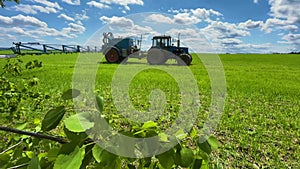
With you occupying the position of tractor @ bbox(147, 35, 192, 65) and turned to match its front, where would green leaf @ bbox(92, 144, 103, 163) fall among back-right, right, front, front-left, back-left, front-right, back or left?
right

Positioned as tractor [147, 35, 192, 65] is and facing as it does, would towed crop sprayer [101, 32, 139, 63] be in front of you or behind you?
behind

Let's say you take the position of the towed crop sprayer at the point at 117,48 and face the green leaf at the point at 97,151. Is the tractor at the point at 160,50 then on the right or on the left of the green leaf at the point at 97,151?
left

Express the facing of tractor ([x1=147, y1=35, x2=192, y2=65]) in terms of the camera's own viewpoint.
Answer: facing to the right of the viewer

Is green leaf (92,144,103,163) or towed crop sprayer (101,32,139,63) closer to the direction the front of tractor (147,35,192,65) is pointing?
the green leaf
